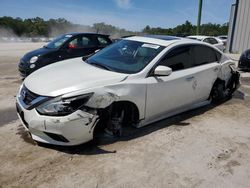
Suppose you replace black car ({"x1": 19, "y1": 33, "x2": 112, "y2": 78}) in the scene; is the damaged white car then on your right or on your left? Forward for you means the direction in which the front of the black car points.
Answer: on your left

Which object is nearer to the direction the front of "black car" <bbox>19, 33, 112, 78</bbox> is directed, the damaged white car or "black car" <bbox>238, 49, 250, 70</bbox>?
the damaged white car

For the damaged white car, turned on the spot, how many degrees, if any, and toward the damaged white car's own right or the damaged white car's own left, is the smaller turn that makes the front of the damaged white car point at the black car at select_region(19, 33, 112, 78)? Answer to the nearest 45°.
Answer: approximately 90° to the damaged white car's own right

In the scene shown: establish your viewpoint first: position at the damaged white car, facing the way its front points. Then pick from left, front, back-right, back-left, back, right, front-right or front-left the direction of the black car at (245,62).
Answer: back

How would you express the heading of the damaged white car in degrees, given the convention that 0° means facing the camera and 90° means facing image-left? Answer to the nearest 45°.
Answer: approximately 45°

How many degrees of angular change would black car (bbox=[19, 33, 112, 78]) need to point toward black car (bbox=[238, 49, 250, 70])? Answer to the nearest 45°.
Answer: approximately 135° to its left

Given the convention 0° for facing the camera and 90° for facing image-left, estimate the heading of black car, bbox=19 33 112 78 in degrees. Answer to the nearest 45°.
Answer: approximately 45°
